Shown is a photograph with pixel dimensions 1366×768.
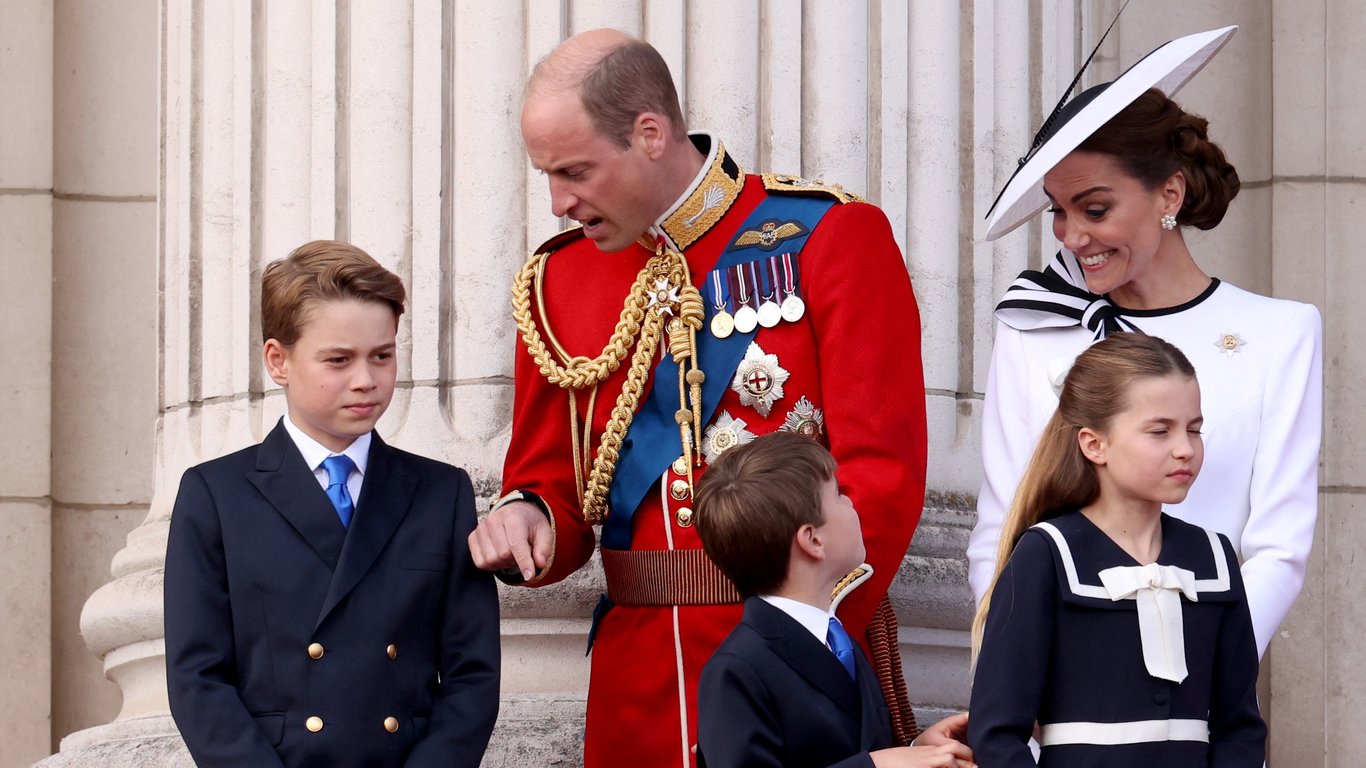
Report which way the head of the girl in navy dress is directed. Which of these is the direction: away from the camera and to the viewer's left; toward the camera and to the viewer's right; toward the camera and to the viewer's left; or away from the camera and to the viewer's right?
toward the camera and to the viewer's right

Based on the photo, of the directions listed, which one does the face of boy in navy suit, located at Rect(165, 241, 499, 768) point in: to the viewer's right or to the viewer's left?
to the viewer's right

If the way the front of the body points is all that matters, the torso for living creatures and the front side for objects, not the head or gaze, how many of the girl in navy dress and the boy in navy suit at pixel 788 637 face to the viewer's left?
0

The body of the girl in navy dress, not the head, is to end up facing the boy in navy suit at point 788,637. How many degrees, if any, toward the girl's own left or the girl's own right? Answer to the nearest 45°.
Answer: approximately 135° to the girl's own right

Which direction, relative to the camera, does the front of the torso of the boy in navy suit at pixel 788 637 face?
to the viewer's right

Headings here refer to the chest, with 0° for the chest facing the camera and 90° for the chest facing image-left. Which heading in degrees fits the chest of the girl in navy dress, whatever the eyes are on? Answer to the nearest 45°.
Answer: approximately 315°

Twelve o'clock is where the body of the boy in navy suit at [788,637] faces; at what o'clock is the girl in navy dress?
The girl in navy dress is roughly at 12 o'clock from the boy in navy suit.

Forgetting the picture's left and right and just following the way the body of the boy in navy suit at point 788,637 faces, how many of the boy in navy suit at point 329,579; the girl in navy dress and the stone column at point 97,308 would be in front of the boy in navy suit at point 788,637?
1
